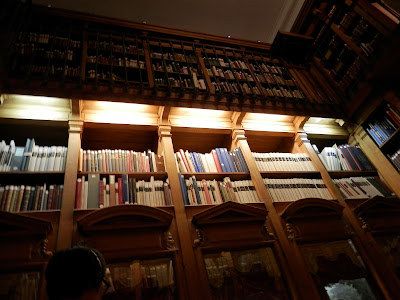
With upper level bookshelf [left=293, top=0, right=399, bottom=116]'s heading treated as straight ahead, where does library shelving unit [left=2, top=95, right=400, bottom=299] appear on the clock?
The library shelving unit is roughly at 12 o'clock from the upper level bookshelf.

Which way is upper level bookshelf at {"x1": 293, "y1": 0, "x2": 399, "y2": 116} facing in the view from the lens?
facing the viewer and to the left of the viewer

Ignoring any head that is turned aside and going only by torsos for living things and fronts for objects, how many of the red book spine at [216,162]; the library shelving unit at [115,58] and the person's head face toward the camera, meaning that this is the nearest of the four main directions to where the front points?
2

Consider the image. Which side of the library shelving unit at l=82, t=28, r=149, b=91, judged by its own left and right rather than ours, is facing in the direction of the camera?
front

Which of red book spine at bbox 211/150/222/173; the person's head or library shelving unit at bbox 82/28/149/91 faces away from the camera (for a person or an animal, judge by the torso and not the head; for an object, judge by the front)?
the person's head

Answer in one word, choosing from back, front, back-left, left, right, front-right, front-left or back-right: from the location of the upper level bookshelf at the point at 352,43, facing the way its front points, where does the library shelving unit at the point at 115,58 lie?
front

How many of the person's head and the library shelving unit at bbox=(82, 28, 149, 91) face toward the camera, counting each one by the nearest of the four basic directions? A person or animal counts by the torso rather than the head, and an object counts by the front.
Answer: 1

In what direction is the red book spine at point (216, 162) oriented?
toward the camera

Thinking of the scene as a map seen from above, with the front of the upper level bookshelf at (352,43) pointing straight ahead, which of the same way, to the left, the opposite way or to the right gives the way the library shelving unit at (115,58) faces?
to the left

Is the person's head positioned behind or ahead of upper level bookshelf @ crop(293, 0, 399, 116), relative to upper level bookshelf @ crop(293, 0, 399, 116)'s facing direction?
ahead

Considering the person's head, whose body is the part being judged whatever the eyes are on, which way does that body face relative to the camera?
away from the camera

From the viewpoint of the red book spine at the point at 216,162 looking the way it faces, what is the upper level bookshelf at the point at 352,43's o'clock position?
The upper level bookshelf is roughly at 9 o'clock from the red book spine.

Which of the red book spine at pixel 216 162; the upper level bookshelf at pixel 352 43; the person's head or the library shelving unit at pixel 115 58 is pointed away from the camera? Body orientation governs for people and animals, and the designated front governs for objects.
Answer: the person's head
